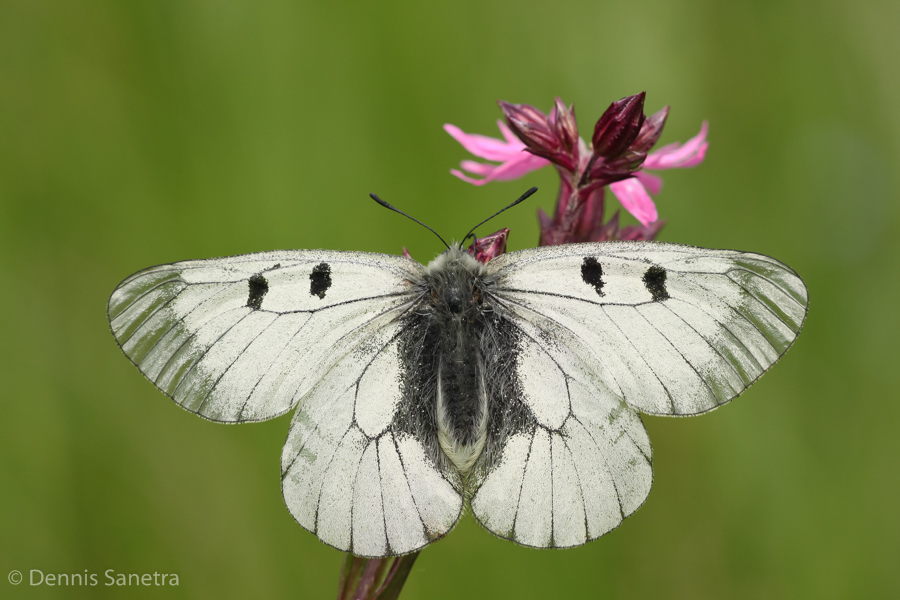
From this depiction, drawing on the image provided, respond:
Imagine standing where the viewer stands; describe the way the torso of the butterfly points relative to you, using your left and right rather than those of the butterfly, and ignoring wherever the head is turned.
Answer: facing away from the viewer

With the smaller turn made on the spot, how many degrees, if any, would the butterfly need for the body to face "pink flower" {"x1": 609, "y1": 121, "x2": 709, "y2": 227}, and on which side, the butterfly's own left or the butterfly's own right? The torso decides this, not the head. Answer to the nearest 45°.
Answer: approximately 45° to the butterfly's own right
